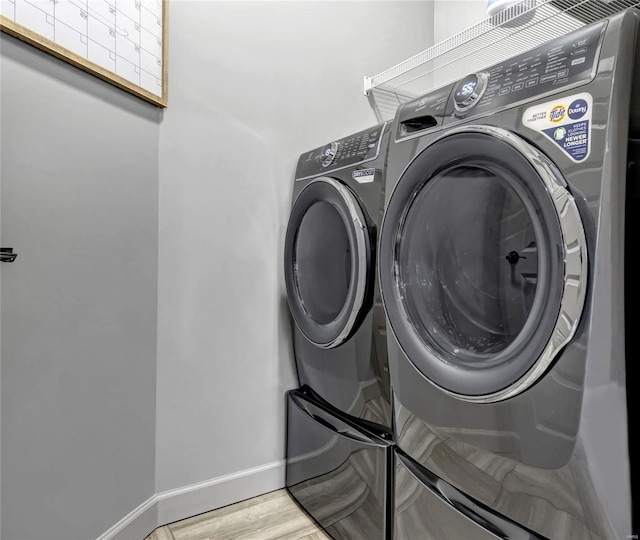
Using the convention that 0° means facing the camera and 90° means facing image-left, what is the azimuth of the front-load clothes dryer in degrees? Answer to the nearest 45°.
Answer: approximately 45°

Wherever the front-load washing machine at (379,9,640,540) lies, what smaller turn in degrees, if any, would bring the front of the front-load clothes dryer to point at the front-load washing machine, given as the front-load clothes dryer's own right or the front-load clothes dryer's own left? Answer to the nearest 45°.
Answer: approximately 90° to the front-load clothes dryer's own left

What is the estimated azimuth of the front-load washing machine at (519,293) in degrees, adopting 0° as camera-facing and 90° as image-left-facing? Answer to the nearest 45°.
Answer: approximately 45°
